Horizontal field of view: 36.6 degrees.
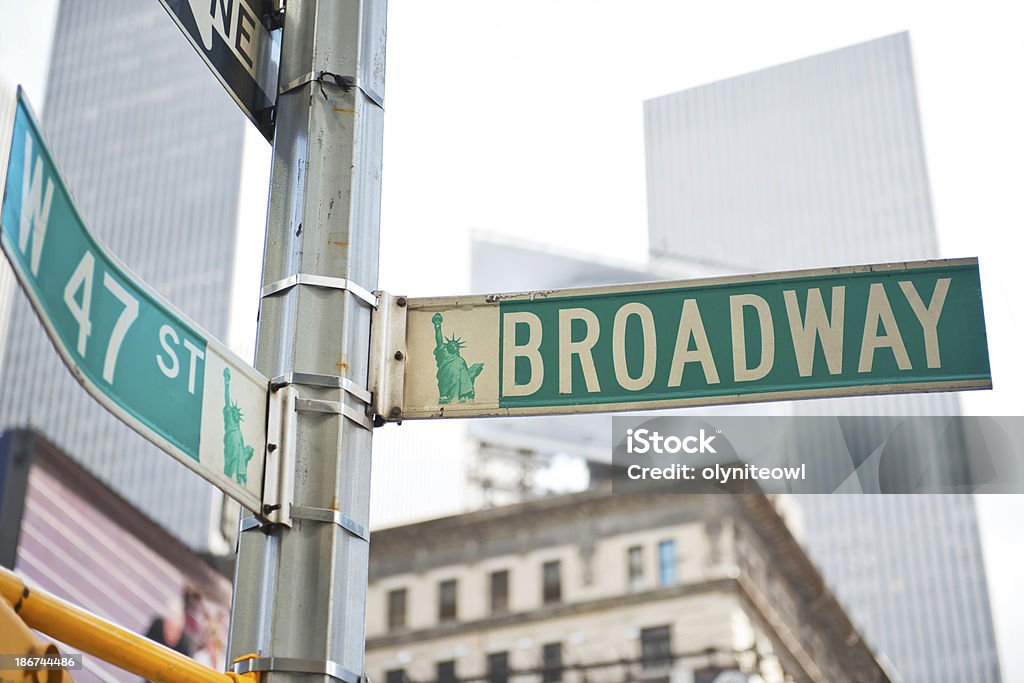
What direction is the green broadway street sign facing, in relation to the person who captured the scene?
facing the viewer

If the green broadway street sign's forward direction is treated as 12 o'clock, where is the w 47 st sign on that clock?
The w 47 st sign is roughly at 2 o'clock from the green broadway street sign.

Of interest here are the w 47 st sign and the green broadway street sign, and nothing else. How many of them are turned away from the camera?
0

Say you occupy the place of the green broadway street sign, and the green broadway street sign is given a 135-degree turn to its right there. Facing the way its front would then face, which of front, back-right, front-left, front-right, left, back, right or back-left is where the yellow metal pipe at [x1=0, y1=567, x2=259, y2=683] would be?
left

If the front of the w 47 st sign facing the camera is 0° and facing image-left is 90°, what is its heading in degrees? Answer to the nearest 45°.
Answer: approximately 315°

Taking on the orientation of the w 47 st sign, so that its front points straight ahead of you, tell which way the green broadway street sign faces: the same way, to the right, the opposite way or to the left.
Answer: to the right

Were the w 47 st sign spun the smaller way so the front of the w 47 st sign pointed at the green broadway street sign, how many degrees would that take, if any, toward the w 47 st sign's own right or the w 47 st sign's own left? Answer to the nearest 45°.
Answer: approximately 45° to the w 47 st sign's own left
